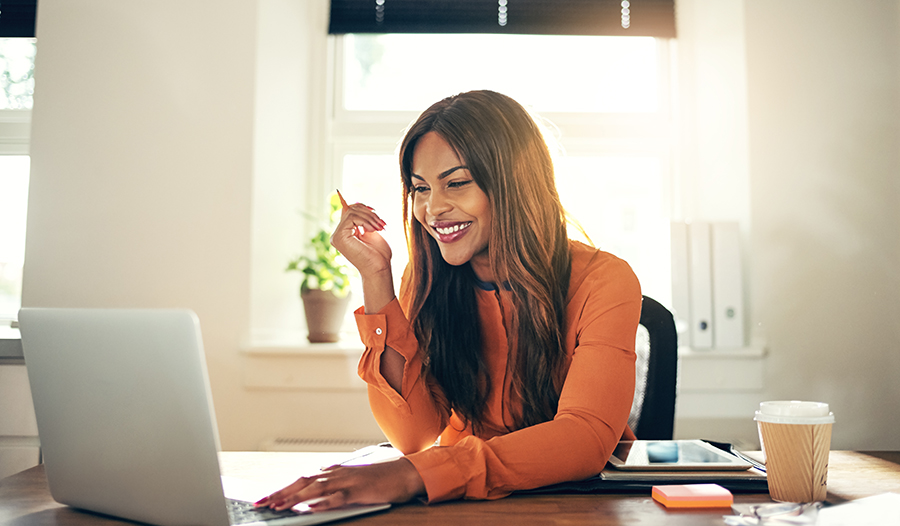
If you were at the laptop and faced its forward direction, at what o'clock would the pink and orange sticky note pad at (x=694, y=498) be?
The pink and orange sticky note pad is roughly at 2 o'clock from the laptop.

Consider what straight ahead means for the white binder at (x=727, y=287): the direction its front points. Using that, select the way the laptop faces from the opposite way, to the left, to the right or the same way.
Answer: the opposite way

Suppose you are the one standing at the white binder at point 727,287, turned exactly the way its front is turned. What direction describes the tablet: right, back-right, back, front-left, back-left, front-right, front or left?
front

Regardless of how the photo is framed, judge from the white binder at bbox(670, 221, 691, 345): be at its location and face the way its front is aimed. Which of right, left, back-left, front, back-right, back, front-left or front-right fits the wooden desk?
front

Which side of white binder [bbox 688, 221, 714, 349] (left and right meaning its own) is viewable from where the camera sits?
front

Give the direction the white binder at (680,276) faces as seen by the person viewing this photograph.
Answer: facing the viewer

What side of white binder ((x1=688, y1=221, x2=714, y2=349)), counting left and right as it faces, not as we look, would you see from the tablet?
front

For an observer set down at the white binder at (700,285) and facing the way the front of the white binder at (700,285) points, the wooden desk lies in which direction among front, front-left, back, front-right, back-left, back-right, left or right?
front

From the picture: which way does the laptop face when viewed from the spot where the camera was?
facing away from the viewer and to the right of the viewer

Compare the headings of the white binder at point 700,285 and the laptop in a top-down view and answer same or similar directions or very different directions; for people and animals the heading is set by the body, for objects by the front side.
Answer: very different directions

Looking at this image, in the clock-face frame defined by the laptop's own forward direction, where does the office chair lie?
The office chair is roughly at 1 o'clock from the laptop.

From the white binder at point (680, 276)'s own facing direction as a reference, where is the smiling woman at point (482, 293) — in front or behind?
in front

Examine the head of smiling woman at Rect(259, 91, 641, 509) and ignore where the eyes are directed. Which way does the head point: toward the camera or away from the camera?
toward the camera

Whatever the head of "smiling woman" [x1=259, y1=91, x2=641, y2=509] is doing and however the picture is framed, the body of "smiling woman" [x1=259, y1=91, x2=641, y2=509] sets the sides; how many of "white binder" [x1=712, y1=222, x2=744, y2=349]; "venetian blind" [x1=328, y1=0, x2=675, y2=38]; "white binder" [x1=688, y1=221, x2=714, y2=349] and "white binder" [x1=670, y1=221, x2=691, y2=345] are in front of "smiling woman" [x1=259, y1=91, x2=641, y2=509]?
0

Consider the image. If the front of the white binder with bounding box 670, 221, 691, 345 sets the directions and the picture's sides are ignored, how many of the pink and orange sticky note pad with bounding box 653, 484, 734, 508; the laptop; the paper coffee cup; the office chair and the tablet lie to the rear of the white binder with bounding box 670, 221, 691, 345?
0
